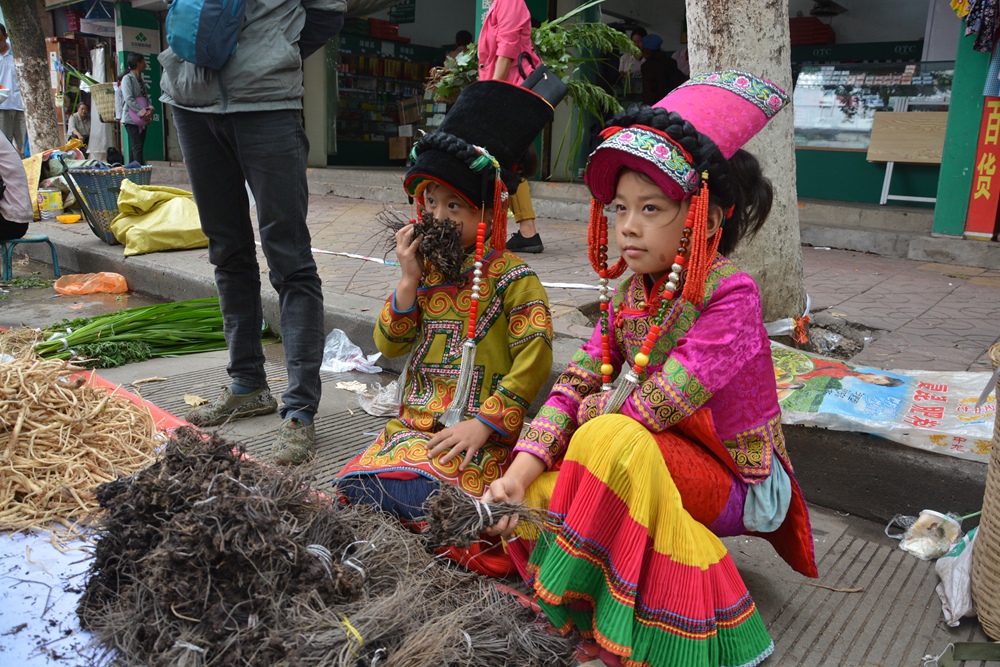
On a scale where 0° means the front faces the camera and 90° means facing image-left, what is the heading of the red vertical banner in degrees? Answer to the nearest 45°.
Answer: approximately 0°

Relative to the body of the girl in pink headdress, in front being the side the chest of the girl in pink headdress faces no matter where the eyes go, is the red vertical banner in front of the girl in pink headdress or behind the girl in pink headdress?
behind

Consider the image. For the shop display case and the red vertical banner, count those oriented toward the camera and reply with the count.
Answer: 2

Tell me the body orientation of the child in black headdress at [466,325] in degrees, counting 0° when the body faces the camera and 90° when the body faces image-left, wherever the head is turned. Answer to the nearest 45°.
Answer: approximately 45°

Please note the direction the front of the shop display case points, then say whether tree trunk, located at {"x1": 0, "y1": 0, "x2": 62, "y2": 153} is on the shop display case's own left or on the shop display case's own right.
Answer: on the shop display case's own right

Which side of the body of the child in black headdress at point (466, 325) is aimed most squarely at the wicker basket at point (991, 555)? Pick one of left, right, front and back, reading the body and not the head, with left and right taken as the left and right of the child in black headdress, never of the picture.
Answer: left
